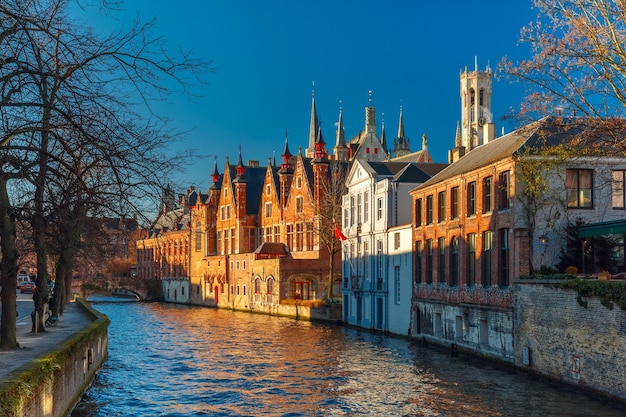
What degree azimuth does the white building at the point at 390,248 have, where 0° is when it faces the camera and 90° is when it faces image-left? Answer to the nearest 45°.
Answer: approximately 45°

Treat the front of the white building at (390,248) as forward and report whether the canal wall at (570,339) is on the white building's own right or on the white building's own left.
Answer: on the white building's own left

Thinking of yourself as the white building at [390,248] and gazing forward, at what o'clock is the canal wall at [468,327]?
The canal wall is roughly at 10 o'clock from the white building.

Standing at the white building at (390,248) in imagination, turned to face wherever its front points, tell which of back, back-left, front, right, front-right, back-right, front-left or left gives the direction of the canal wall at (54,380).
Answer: front-left
